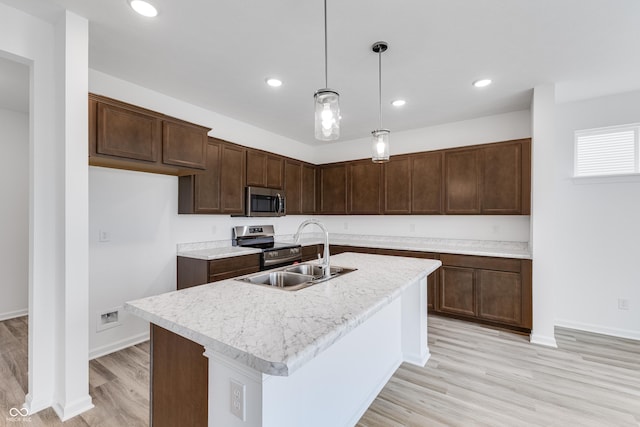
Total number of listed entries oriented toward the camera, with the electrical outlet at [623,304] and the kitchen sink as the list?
1

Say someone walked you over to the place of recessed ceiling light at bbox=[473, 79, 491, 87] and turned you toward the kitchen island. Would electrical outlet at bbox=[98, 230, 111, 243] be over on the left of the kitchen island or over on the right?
right
